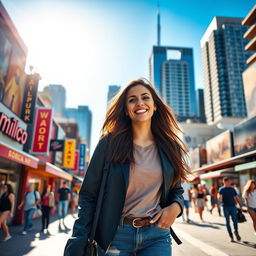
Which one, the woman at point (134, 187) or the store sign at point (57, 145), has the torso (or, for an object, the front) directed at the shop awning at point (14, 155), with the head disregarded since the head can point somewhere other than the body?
the store sign

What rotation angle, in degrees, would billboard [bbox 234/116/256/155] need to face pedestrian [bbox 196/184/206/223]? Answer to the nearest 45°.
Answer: approximately 45° to its left

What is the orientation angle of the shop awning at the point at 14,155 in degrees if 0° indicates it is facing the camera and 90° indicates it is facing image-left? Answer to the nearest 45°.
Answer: approximately 315°

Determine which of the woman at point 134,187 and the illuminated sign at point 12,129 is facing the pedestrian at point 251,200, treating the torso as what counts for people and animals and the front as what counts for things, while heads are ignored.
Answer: the illuminated sign

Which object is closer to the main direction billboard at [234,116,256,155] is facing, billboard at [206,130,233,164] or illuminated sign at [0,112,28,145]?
the illuminated sign

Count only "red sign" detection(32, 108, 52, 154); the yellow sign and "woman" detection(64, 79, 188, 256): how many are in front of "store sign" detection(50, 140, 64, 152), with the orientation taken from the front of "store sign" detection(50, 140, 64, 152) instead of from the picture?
2

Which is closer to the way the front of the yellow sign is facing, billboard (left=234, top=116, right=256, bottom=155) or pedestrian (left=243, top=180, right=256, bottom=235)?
the pedestrian

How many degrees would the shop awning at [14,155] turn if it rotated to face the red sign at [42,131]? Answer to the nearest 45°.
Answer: approximately 135° to its left

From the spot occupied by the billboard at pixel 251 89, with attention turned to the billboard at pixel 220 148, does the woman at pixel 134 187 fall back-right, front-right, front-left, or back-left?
back-left

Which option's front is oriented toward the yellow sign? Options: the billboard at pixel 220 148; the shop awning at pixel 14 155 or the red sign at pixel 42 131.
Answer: the billboard
